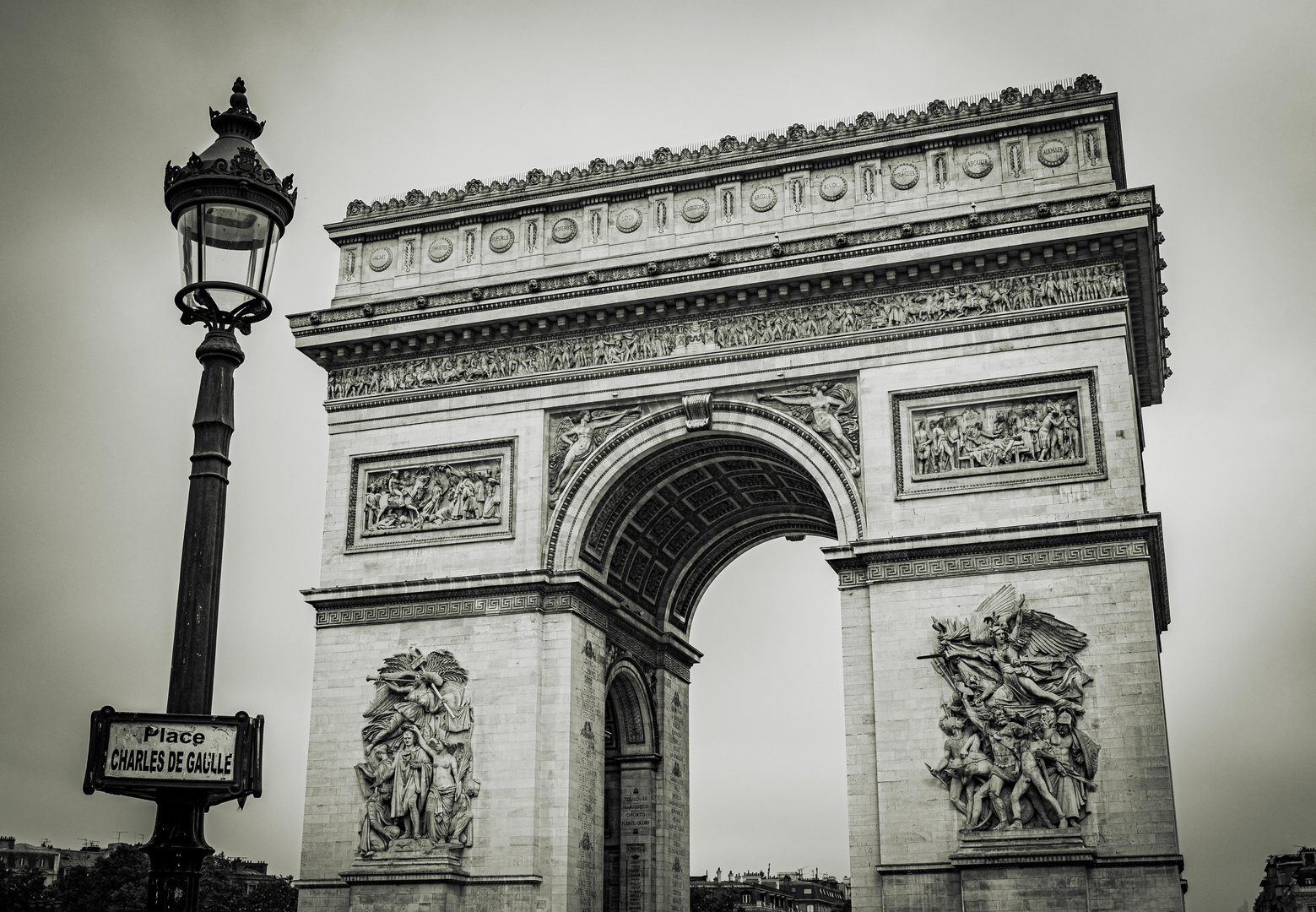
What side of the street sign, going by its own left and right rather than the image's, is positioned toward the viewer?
front

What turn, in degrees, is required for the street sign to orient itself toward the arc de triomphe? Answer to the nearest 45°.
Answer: approximately 135° to its left
